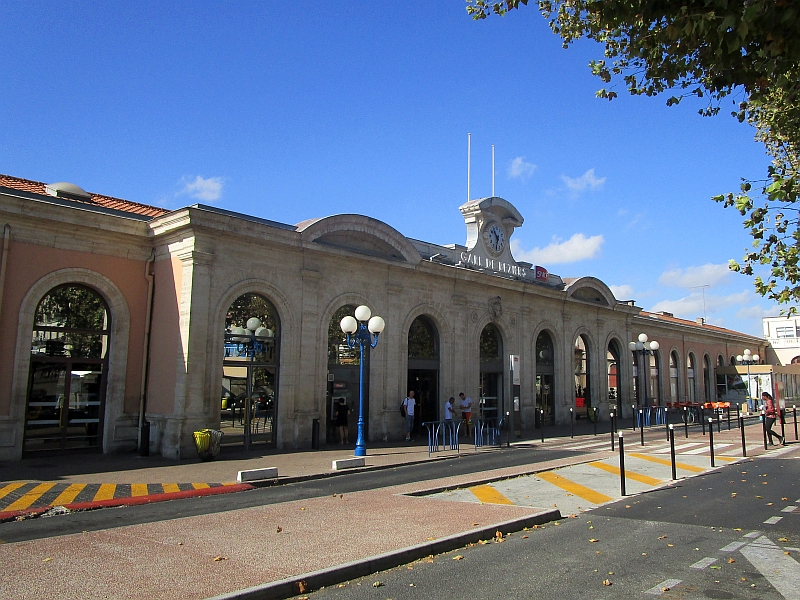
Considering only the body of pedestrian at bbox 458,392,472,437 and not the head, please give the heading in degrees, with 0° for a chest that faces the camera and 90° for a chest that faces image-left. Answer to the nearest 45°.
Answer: approximately 45°

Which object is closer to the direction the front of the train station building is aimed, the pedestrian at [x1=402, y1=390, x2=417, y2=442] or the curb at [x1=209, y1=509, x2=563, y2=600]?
the curb

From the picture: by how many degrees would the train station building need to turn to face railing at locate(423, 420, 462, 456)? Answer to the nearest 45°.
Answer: approximately 45° to its right

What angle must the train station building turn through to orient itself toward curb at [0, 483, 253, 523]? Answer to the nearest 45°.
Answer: approximately 45° to its right

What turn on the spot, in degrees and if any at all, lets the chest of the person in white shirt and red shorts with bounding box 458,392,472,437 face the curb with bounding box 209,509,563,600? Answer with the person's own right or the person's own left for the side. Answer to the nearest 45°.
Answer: approximately 45° to the person's own left

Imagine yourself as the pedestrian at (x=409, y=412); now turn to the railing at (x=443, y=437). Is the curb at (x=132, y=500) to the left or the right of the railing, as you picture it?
right

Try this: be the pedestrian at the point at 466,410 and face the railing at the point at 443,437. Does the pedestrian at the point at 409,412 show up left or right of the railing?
right
